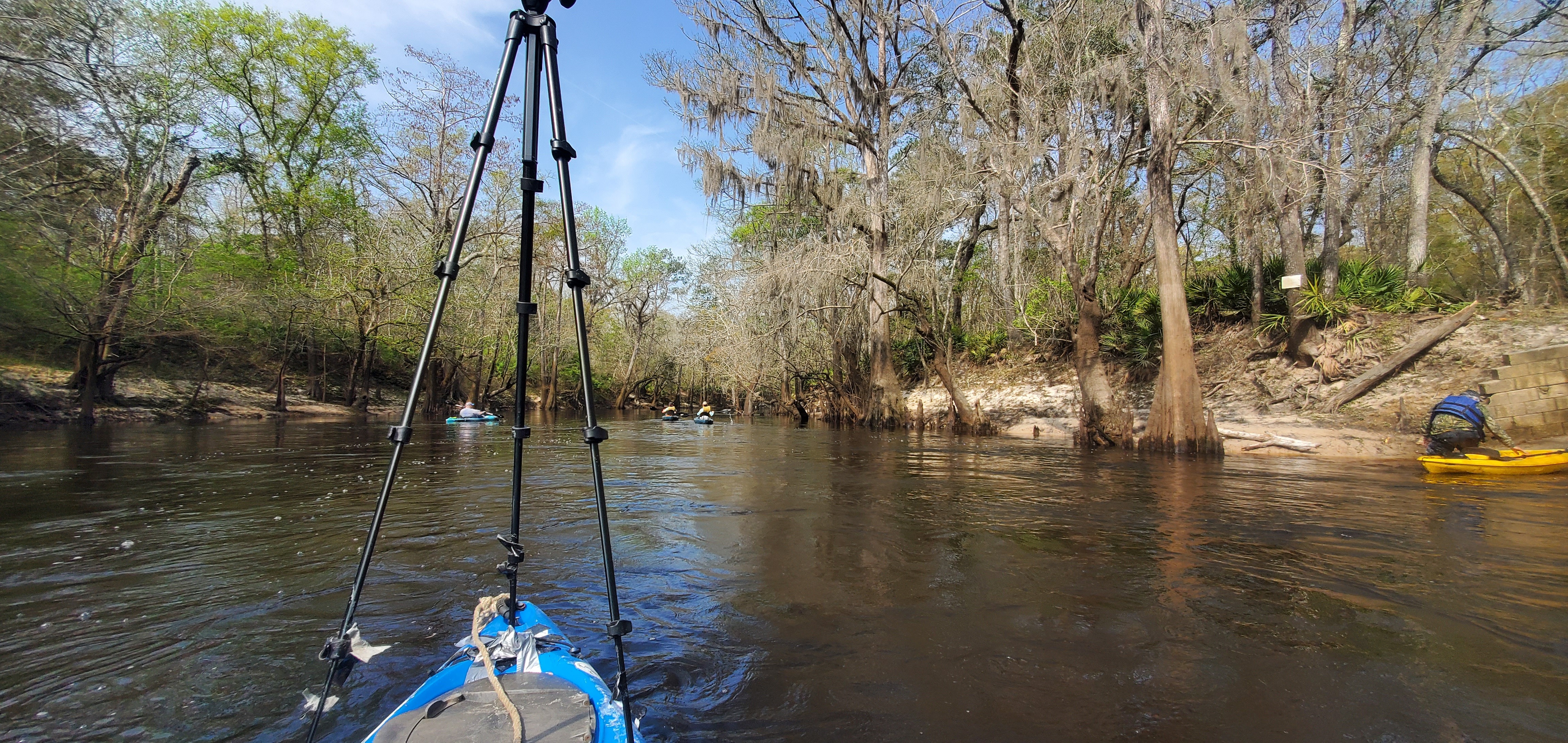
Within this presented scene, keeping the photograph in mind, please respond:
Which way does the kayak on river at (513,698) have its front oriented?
away from the camera

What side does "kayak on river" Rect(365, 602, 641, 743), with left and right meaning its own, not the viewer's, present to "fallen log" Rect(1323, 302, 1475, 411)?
right

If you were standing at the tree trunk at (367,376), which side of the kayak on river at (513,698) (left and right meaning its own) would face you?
front

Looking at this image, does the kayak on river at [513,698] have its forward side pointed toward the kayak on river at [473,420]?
yes

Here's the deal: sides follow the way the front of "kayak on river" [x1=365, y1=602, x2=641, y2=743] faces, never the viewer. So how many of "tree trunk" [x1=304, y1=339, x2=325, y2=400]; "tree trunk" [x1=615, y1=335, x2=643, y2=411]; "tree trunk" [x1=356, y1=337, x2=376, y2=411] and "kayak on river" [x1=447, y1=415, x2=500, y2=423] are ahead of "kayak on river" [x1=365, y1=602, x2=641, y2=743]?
4
